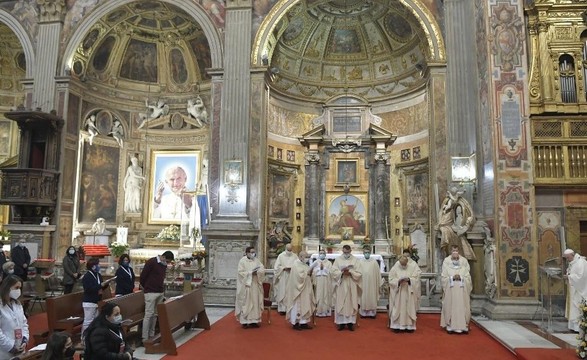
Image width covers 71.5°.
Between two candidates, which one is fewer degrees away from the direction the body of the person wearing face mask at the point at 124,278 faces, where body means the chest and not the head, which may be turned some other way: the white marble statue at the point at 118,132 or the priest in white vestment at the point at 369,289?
the priest in white vestment

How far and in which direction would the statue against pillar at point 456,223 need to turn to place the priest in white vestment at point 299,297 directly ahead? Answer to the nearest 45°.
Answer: approximately 45° to its right

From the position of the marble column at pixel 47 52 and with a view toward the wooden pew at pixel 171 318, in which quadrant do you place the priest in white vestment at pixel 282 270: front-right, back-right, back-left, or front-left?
front-left

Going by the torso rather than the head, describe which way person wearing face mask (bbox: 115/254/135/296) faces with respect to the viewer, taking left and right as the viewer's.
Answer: facing the viewer and to the right of the viewer

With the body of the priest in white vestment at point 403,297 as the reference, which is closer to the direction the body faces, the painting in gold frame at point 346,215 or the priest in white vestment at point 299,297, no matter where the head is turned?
the priest in white vestment

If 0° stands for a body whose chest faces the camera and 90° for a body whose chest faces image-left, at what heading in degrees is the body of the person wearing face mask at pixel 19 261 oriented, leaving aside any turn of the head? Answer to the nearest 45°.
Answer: approximately 315°

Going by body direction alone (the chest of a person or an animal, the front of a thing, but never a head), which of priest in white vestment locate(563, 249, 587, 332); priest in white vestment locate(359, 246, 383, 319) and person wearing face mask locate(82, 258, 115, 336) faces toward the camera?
priest in white vestment locate(359, 246, 383, 319)

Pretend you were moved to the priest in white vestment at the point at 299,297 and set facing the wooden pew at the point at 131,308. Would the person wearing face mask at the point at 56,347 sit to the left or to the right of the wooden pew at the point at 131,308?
left

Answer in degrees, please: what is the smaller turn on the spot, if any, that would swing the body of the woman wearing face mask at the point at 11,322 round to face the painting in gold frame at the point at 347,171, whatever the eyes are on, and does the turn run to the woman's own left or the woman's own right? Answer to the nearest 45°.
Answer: approximately 90° to the woman's own left

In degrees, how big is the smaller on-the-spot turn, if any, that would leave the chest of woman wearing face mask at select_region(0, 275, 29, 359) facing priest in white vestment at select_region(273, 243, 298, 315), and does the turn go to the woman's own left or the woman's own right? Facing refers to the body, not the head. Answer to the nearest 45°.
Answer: approximately 90° to the woman's own left

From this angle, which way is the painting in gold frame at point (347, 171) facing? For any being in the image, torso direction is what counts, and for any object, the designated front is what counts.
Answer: toward the camera

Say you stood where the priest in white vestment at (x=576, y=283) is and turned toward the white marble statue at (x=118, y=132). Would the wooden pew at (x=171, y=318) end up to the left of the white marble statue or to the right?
left

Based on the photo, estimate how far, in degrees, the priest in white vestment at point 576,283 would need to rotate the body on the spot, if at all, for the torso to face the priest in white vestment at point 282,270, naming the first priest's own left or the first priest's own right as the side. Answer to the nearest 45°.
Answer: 0° — they already face them

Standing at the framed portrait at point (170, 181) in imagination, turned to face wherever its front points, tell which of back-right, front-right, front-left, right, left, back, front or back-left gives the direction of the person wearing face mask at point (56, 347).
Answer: front

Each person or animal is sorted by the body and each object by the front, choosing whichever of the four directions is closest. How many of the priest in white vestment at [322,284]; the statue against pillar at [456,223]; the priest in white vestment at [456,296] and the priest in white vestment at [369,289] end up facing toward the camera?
4
